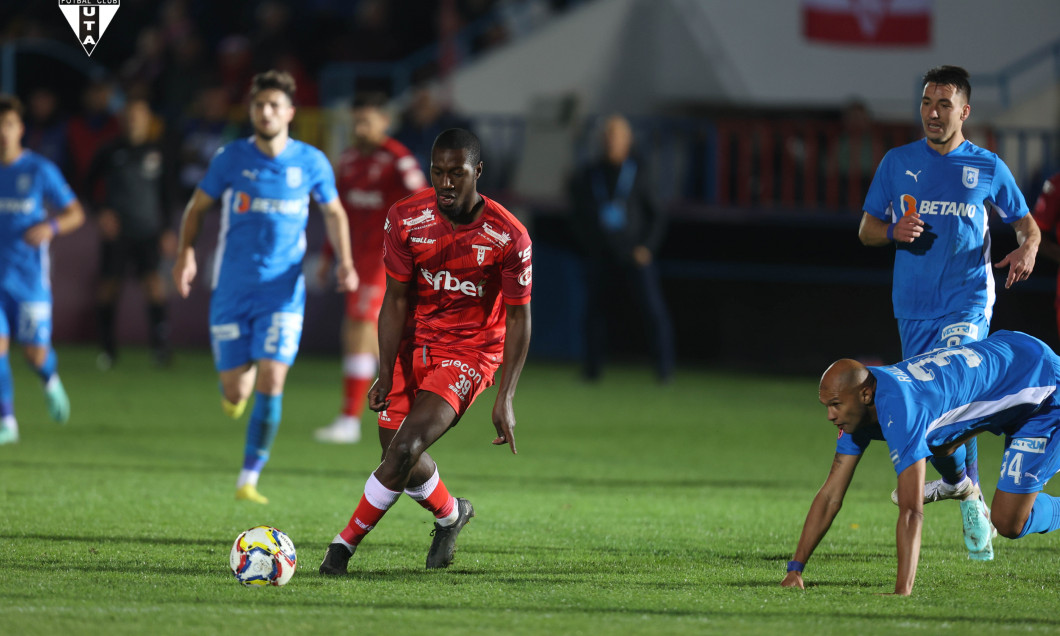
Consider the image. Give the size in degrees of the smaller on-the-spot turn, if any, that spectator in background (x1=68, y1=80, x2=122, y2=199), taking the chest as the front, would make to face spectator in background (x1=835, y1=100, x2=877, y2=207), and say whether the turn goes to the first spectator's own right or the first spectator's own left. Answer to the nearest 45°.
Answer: approximately 45° to the first spectator's own left

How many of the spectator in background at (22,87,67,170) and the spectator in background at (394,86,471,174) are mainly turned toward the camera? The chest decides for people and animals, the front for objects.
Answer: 2

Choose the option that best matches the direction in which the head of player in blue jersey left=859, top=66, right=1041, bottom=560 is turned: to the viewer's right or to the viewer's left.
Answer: to the viewer's left

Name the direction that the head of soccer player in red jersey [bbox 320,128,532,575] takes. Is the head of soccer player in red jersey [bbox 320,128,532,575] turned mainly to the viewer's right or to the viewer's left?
to the viewer's left

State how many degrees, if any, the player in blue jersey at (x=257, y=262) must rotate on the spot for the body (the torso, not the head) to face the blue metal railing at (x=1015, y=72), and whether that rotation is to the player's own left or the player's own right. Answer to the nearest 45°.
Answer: approximately 135° to the player's own left

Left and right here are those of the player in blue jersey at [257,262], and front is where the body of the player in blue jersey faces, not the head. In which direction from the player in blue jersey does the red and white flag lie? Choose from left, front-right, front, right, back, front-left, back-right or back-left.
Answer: back-left

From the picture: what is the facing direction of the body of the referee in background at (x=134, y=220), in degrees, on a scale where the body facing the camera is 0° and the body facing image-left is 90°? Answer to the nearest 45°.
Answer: approximately 0°

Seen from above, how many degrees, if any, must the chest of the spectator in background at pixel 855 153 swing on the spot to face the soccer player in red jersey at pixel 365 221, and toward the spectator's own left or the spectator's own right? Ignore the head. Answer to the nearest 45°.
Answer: approximately 45° to the spectator's own right

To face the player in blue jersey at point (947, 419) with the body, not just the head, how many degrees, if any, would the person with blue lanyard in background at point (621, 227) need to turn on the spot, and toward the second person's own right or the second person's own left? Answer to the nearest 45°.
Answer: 0° — they already face them
